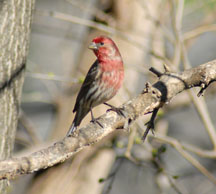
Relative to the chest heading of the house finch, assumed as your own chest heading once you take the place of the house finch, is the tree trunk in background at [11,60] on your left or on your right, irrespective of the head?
on your right
